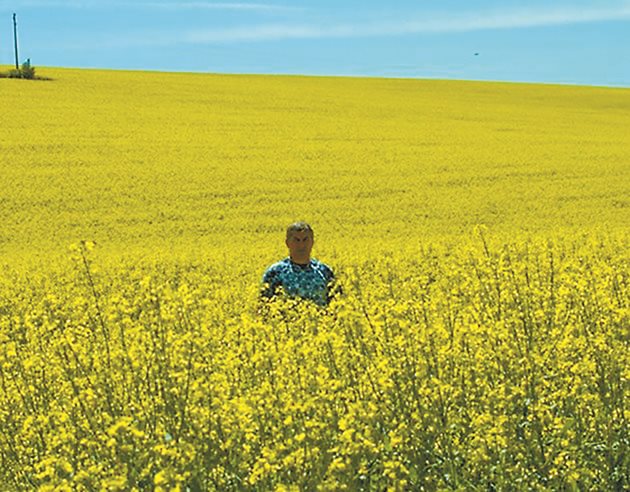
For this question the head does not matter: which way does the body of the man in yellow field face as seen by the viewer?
toward the camera
